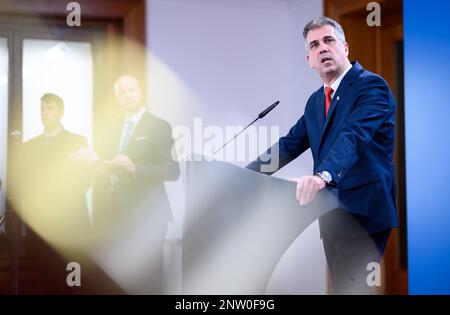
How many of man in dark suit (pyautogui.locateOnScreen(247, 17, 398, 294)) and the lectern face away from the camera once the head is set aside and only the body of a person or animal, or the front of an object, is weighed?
0

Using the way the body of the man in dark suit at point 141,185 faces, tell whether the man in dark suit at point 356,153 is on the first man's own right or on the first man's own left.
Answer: on the first man's own left

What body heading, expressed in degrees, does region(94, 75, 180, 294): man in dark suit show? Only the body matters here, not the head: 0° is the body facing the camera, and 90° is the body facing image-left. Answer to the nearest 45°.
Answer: approximately 45°

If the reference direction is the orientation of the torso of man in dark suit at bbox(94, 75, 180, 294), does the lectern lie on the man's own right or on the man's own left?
on the man's own left

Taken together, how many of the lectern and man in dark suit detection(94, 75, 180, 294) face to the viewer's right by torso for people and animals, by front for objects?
0

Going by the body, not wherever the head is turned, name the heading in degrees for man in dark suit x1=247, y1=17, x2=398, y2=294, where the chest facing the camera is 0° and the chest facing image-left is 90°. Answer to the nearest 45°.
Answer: approximately 45°
